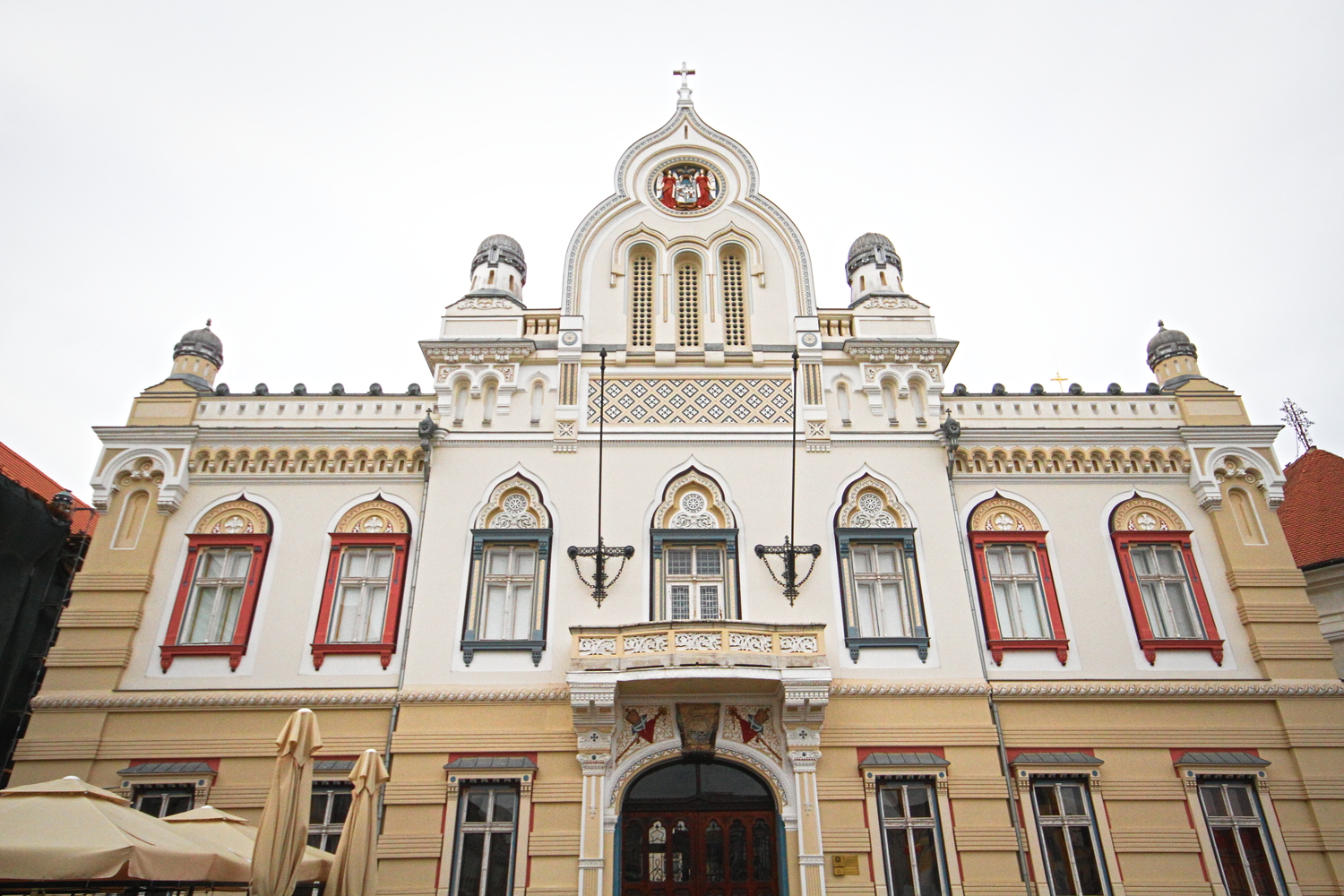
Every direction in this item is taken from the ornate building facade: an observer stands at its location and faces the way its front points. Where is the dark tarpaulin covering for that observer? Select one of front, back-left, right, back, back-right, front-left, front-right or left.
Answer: right

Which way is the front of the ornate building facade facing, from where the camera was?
facing the viewer

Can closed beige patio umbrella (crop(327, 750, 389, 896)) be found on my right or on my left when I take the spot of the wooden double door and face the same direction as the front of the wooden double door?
on my right

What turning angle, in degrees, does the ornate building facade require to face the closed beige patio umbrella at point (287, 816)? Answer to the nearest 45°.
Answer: approximately 45° to its right

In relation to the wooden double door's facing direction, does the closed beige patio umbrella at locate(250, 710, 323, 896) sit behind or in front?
in front

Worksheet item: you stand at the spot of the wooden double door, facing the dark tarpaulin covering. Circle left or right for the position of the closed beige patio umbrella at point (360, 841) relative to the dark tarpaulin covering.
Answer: left

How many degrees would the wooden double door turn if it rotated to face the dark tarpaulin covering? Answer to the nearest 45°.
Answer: approximately 90° to its right

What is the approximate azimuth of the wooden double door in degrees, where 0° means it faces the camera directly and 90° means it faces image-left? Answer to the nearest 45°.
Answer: approximately 0°
